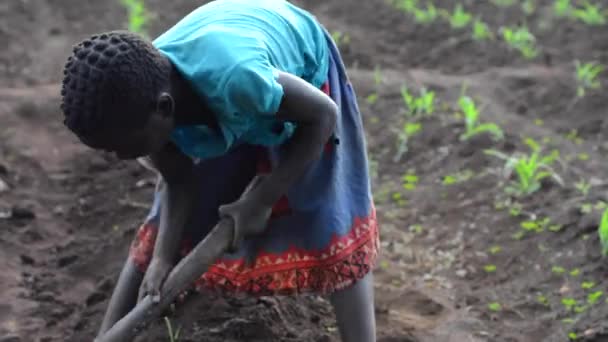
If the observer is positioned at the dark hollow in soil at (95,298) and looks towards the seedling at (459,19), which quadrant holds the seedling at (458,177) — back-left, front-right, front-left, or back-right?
front-right

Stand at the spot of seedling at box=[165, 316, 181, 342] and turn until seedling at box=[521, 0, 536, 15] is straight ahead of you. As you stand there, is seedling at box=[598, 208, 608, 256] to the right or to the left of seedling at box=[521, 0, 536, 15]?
right

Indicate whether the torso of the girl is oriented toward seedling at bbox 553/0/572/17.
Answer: no

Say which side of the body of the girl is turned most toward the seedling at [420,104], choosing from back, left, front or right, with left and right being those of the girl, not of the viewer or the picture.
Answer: back

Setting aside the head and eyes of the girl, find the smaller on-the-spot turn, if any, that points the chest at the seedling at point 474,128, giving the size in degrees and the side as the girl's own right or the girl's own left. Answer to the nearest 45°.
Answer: approximately 180°

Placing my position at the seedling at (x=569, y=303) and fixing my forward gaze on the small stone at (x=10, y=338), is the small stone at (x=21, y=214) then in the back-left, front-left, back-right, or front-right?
front-right

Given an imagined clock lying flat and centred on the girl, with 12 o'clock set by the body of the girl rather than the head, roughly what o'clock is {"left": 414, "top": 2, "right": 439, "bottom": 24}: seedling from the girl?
The seedling is roughly at 5 o'clock from the girl.

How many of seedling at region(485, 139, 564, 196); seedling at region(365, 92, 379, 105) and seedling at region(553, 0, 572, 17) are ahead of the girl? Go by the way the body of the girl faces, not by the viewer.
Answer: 0

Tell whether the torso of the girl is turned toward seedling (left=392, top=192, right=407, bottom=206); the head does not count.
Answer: no

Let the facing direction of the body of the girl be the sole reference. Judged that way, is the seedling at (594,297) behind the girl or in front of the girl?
behind

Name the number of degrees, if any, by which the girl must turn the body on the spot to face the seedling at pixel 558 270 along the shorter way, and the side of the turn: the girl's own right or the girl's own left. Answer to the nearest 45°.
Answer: approximately 180°

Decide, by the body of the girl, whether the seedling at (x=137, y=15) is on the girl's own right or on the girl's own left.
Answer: on the girl's own right

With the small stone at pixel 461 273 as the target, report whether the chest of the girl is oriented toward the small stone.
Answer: no

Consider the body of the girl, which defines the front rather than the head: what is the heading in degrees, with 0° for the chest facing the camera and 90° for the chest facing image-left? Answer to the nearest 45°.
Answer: approximately 45°

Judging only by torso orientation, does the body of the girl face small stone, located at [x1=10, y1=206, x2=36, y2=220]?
no

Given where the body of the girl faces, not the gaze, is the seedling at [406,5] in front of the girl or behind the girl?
behind
